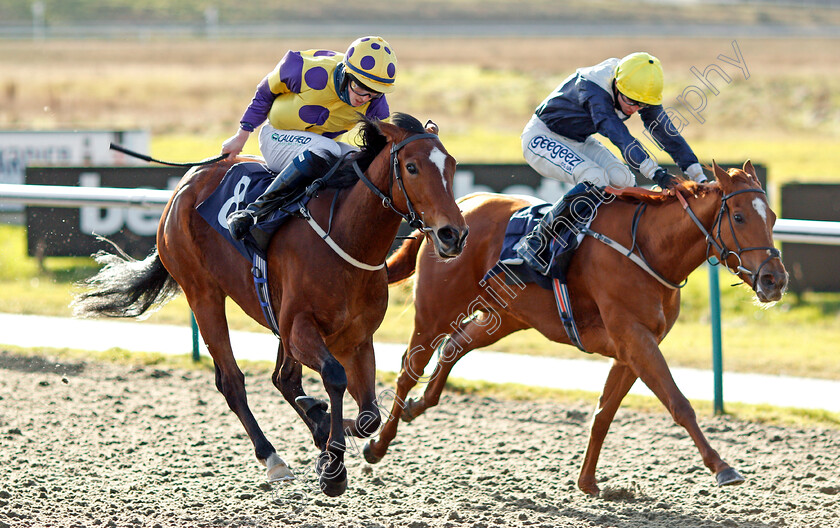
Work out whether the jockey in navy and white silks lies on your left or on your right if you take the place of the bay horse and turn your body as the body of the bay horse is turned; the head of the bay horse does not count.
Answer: on your left

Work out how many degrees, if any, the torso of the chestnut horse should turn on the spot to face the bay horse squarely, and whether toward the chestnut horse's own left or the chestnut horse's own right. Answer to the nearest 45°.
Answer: approximately 90° to the chestnut horse's own right

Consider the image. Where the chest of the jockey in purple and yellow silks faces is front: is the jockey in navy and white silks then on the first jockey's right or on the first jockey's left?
on the first jockey's left

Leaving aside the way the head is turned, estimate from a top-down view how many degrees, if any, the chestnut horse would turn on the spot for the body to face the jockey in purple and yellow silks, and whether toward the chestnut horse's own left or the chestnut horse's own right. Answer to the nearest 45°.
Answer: approximately 135° to the chestnut horse's own right

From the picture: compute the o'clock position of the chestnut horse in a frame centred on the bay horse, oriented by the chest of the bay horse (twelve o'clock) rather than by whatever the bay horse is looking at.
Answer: The chestnut horse is roughly at 10 o'clock from the bay horse.

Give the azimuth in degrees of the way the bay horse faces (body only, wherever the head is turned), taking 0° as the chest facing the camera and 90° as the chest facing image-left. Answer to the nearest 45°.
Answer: approximately 315°

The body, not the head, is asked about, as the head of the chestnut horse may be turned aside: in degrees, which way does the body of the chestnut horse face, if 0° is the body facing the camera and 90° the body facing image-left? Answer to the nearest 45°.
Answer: approximately 315°

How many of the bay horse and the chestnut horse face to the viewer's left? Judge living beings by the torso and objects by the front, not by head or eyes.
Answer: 0
